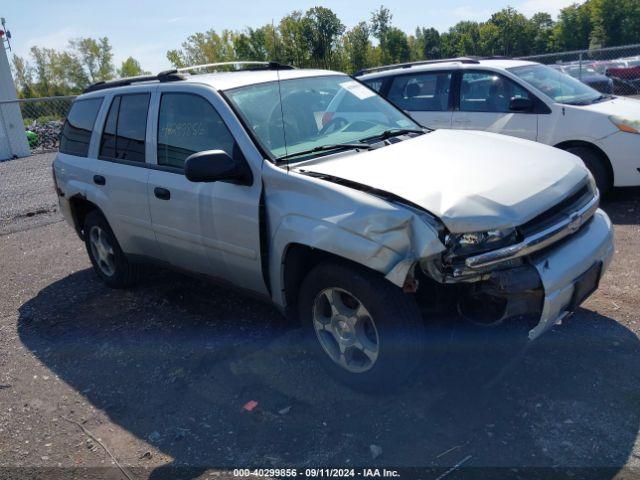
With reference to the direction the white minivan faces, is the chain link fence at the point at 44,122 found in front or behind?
behind

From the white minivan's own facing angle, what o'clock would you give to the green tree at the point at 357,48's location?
The green tree is roughly at 7 o'clock from the white minivan.

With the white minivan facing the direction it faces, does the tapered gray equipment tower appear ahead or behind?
behind

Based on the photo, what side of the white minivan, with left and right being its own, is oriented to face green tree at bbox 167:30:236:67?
back

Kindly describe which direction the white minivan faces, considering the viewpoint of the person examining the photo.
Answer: facing the viewer and to the right of the viewer
